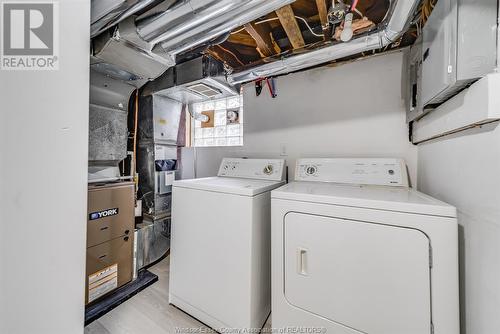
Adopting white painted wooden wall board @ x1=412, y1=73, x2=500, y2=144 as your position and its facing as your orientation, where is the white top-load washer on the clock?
The white top-load washer is roughly at 1 o'clock from the white painted wooden wall board.

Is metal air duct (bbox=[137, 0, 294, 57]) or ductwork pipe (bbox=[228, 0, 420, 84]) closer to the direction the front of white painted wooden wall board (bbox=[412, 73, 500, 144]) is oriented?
the metal air duct

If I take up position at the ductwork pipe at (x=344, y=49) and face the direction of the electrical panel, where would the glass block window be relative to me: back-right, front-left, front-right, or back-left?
back-right

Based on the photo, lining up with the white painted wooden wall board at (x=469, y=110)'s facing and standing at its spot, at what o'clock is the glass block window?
The glass block window is roughly at 2 o'clock from the white painted wooden wall board.

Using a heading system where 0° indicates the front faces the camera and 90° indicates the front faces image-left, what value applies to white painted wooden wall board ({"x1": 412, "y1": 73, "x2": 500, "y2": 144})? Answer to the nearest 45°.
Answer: approximately 45°

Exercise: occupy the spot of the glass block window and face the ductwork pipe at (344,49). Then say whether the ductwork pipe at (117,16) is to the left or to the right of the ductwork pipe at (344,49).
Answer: right
